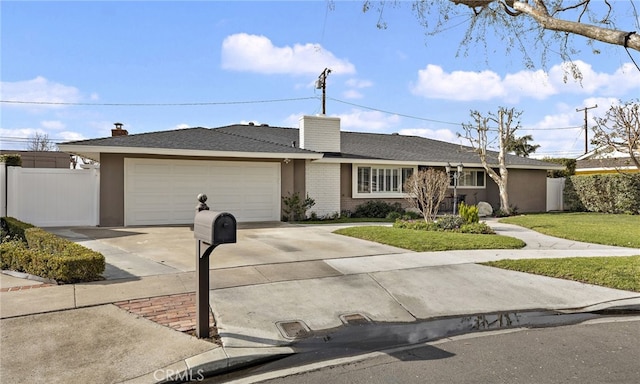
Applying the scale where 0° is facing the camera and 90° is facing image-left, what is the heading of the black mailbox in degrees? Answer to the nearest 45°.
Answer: approximately 315°

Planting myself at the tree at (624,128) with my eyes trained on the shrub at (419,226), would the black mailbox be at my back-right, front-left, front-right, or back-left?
front-left

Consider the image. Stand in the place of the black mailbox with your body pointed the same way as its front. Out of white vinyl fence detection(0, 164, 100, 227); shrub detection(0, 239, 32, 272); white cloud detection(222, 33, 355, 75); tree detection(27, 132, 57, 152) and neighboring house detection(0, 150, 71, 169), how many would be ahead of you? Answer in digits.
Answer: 0

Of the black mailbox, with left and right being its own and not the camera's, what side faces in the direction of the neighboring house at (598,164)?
left

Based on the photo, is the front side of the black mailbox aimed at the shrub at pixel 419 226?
no

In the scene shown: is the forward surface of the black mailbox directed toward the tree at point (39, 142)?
no

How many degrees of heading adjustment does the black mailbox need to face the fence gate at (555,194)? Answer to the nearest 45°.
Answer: approximately 90° to its left

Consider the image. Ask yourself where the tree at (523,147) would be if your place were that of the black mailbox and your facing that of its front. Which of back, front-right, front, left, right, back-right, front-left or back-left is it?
left

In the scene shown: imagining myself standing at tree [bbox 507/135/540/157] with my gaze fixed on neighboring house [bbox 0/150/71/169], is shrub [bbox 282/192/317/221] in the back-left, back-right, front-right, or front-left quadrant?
front-left

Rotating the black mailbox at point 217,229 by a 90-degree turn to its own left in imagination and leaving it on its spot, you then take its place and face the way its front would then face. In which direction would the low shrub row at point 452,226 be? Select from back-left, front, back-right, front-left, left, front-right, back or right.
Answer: front

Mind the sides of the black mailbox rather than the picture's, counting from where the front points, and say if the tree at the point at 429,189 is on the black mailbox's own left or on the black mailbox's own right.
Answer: on the black mailbox's own left

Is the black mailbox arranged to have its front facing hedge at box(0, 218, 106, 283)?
no

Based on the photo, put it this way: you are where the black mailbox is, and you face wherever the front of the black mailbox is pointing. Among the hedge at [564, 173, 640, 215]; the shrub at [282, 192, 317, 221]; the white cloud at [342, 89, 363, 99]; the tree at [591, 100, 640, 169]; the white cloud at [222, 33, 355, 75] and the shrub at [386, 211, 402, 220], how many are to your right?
0
